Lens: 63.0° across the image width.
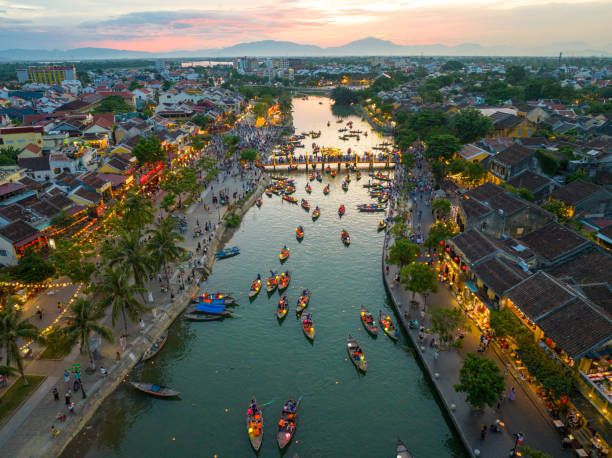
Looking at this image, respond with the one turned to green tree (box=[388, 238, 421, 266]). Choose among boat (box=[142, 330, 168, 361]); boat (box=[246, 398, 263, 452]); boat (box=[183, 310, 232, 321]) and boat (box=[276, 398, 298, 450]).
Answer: boat (box=[183, 310, 232, 321])

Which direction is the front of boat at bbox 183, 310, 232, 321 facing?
to the viewer's right

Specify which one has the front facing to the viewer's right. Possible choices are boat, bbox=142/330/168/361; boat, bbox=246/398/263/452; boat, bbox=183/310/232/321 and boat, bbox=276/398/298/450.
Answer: boat, bbox=183/310/232/321

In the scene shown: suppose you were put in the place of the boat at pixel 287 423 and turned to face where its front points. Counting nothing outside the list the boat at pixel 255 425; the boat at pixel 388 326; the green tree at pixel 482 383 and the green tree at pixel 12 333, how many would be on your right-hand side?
2

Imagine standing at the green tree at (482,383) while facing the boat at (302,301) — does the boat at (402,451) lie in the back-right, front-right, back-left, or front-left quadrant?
front-left

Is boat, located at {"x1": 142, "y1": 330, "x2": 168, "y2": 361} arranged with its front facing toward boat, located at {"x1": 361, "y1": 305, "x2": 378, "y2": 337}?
no

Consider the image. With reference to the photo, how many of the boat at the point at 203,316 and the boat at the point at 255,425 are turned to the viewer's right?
1

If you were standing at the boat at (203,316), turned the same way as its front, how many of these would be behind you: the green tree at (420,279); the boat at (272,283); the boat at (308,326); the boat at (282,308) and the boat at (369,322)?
0

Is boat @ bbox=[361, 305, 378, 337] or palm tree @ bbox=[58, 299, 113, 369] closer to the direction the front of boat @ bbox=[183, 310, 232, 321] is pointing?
the boat
